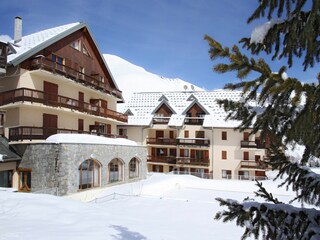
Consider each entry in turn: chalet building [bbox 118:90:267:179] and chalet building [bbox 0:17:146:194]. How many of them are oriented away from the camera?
0

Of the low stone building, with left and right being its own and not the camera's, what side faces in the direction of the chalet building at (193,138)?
left

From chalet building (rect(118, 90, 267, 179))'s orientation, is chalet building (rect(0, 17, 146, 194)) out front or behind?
out front

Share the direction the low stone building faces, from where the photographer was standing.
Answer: facing the viewer and to the right of the viewer

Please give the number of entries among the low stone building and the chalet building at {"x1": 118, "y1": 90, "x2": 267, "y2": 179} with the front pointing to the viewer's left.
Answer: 0

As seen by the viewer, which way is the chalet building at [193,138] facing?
toward the camera

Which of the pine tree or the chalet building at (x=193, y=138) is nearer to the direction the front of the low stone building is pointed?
the pine tree

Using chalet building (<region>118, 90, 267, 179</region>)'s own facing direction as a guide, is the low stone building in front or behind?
in front

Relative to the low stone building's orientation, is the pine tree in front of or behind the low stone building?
in front

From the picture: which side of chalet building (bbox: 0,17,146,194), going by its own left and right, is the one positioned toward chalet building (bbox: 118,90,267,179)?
left

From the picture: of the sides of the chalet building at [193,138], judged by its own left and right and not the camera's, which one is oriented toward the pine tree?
front
